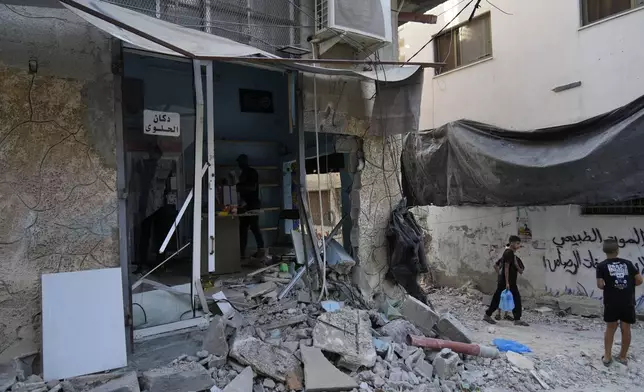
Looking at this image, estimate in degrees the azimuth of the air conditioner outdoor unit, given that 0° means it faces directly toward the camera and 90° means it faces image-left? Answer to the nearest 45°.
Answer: approximately 315°

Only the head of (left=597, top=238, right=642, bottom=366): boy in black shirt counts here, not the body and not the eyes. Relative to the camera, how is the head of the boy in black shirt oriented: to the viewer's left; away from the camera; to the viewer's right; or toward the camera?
away from the camera

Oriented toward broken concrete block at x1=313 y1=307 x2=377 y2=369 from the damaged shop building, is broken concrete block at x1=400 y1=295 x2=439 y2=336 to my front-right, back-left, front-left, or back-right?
front-left

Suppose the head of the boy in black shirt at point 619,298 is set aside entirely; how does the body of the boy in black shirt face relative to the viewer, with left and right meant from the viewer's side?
facing away from the viewer

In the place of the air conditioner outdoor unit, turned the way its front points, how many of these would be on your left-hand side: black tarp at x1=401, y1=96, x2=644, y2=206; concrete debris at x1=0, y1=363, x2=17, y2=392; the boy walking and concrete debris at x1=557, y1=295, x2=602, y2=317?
3

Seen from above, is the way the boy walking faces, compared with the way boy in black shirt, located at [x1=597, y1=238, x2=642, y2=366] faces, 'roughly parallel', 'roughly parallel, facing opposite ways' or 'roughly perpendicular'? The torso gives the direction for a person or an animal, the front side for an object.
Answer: roughly perpendicular

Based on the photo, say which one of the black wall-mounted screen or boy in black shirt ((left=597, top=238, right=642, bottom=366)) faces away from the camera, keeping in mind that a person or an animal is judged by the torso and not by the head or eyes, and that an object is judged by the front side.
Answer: the boy in black shirt
